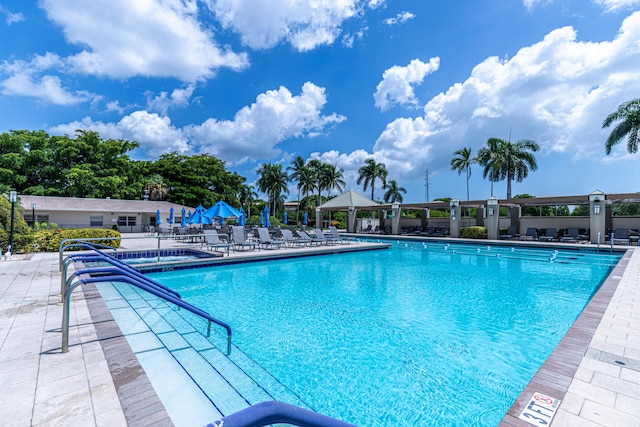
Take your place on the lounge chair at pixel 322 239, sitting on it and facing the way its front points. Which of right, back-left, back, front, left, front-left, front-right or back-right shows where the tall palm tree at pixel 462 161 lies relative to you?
left

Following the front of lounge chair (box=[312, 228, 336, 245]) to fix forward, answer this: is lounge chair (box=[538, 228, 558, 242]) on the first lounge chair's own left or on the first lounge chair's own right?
on the first lounge chair's own left

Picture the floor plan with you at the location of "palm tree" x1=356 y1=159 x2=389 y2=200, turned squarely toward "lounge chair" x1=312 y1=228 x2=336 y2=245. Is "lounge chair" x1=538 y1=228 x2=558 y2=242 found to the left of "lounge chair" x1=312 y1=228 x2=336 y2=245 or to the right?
left

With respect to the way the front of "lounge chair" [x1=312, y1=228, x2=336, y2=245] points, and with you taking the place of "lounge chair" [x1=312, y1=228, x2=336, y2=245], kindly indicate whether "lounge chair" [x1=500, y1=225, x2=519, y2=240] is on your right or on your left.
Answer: on your left

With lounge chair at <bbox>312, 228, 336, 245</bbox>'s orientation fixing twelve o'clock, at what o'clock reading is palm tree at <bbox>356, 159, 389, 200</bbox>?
The palm tree is roughly at 8 o'clock from the lounge chair.

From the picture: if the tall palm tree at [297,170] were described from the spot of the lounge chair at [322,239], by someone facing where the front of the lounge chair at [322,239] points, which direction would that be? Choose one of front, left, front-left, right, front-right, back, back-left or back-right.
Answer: back-left

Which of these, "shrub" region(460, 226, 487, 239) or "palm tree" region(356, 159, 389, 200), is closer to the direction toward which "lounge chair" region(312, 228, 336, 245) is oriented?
the shrub

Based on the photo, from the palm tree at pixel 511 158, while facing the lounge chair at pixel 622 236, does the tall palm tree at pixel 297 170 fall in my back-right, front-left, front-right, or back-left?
back-right

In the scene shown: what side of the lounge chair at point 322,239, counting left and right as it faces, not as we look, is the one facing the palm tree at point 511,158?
left

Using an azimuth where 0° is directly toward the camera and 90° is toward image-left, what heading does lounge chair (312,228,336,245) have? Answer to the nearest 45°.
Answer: approximately 315°

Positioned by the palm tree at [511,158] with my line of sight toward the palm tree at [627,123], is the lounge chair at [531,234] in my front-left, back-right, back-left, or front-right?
front-right

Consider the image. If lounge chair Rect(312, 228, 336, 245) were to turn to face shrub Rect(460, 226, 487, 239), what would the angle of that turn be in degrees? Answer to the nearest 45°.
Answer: approximately 45° to its left

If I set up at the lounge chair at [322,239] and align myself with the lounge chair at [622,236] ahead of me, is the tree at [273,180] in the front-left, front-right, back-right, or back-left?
back-left

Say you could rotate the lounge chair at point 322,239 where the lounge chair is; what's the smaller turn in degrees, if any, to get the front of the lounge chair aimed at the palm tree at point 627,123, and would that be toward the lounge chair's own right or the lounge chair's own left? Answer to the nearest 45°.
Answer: approximately 45° to the lounge chair's own left
